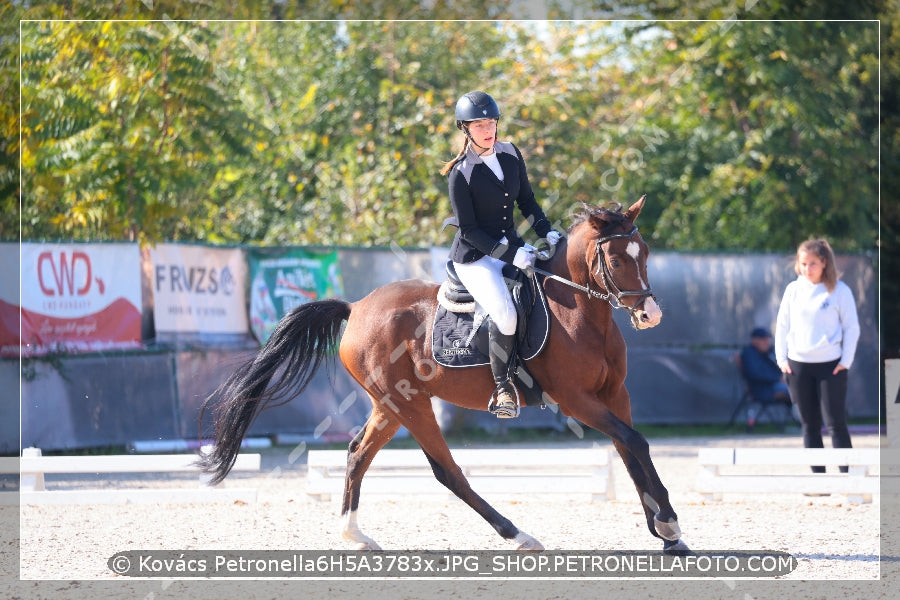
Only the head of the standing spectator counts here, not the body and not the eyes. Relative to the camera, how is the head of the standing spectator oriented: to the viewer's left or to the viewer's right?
to the viewer's left

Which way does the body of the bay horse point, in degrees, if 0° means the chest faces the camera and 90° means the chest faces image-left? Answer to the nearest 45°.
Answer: approximately 315°

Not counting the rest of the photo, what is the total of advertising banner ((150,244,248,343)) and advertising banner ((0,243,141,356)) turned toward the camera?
2

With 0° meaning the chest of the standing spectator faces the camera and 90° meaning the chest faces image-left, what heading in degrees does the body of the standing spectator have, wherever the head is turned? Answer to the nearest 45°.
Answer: approximately 0°

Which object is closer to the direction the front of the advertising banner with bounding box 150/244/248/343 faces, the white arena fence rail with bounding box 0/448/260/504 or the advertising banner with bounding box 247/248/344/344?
the white arena fence rail

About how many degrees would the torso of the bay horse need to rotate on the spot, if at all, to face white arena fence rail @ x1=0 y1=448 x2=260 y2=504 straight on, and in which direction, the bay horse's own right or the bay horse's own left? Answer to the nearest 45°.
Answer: approximately 180°

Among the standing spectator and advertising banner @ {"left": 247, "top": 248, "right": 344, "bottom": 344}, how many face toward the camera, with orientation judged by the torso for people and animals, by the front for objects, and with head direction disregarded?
2

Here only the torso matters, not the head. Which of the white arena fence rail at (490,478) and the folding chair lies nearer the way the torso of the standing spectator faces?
the white arena fence rail

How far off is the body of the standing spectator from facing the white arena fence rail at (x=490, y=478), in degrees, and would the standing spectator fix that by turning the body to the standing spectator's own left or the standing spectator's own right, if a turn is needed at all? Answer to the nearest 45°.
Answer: approximately 90° to the standing spectator's own right
